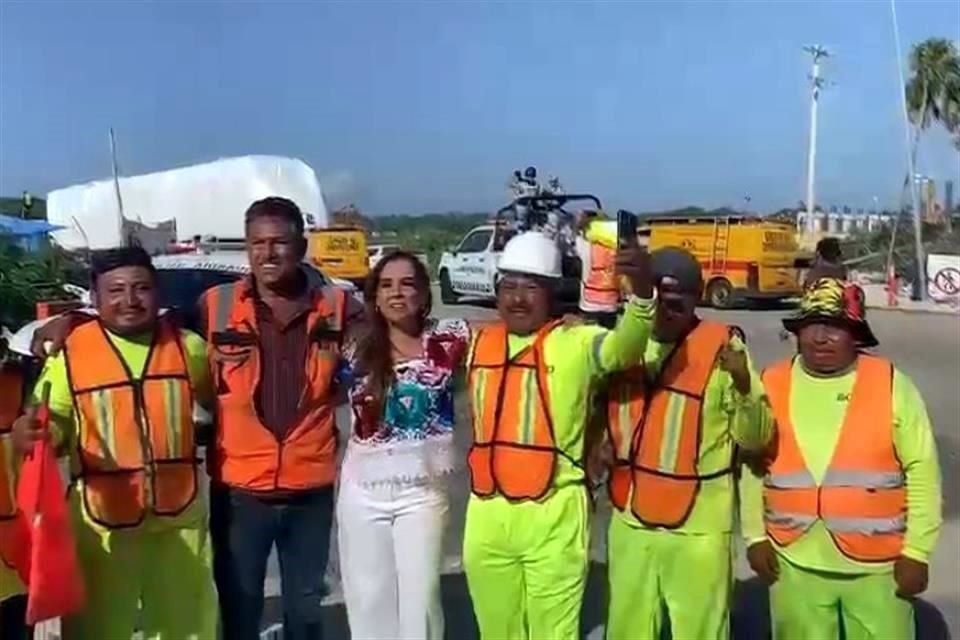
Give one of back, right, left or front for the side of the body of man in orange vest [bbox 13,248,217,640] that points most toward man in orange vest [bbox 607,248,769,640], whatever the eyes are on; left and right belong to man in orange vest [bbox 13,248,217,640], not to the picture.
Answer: left

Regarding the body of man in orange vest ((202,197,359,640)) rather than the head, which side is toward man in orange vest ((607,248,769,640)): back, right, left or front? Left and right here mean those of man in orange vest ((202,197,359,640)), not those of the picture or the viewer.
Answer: left

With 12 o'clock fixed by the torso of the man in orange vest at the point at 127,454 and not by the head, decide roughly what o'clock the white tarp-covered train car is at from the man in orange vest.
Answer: The white tarp-covered train car is roughly at 6 o'clock from the man in orange vest.

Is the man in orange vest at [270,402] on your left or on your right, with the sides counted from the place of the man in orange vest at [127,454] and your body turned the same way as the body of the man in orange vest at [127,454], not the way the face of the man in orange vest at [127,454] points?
on your left

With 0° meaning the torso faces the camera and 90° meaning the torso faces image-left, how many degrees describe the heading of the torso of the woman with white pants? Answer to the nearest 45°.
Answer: approximately 0°

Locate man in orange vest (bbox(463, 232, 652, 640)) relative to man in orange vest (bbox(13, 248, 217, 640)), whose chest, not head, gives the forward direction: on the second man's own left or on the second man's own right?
on the second man's own left

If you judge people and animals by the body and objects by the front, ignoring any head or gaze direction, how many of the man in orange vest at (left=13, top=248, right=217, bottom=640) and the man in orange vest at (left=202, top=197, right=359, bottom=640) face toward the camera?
2
